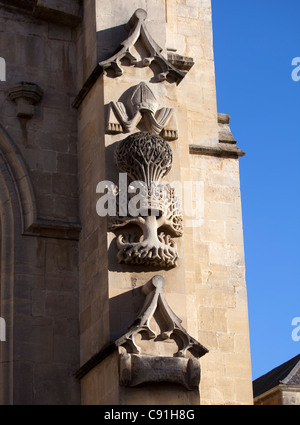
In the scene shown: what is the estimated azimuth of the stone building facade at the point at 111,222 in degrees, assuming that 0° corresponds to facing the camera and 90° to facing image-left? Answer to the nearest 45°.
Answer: approximately 0°
